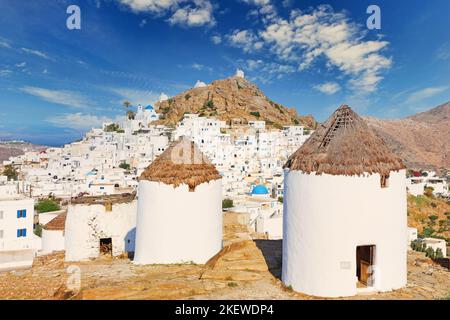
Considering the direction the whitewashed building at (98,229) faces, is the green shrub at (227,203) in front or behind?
behind

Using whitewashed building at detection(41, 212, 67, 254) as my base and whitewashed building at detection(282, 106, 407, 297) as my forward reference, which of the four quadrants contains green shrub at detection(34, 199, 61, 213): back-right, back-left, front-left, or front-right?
back-left

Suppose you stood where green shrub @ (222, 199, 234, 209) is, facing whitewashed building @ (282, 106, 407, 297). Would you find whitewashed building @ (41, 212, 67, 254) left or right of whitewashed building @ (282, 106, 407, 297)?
right

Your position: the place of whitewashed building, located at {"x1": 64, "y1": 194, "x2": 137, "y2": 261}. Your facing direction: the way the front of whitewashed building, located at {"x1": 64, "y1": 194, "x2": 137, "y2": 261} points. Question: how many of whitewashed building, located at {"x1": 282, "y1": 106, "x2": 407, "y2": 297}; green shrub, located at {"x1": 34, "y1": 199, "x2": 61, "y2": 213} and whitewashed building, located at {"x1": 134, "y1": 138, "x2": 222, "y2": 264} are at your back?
1

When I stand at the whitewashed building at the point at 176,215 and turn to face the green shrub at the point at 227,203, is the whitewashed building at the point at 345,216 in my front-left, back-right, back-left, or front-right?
back-right

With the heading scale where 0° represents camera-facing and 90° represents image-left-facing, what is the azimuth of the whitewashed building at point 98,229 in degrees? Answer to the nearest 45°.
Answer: approximately 0°

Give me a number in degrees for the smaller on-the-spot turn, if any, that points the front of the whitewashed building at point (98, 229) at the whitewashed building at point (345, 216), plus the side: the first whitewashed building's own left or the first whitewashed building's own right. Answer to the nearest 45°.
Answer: approximately 45° to the first whitewashed building's own left

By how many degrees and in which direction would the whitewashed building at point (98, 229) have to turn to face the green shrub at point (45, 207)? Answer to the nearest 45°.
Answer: approximately 180°

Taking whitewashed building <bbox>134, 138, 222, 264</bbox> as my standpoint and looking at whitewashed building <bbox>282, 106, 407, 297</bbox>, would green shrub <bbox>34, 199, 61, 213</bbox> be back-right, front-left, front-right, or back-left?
back-left
